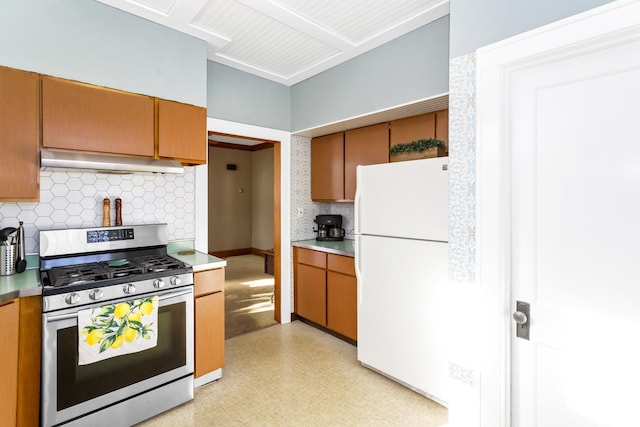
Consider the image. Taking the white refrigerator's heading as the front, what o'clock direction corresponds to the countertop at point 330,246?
The countertop is roughly at 3 o'clock from the white refrigerator.

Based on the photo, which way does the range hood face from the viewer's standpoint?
toward the camera

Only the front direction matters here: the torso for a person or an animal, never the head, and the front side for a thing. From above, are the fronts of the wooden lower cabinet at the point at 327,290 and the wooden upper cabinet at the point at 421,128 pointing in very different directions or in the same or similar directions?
same or similar directions

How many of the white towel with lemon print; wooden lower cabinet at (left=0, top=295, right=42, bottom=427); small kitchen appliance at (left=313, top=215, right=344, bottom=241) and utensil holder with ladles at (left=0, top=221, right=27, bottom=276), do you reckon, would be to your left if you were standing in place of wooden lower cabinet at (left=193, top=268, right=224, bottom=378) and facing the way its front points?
1

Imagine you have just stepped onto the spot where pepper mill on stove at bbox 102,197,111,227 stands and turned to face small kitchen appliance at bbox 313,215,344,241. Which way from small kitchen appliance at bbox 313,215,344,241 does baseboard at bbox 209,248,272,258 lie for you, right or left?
left

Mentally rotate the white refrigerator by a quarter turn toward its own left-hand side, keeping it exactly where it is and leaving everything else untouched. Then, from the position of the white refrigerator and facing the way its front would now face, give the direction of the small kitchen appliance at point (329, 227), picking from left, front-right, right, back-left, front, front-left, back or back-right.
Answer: back

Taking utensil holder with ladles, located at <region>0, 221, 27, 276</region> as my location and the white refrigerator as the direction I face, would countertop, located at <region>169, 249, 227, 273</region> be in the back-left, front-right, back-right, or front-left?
front-left

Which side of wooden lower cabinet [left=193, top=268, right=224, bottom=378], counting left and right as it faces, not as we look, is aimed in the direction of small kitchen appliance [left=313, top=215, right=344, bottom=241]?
left

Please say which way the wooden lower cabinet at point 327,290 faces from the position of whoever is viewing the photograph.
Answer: facing the viewer and to the left of the viewer

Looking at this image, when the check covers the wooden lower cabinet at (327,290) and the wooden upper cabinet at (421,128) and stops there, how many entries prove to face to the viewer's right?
0

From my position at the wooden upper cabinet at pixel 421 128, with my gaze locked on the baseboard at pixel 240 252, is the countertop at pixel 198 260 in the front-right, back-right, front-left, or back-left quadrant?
front-left

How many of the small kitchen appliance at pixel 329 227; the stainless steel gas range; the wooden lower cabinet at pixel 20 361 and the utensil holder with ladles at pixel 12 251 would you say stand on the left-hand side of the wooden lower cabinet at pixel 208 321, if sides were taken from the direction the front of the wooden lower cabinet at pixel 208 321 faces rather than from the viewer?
1

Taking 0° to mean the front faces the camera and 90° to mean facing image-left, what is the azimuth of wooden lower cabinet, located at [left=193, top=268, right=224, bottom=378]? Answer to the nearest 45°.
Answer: approximately 315°
